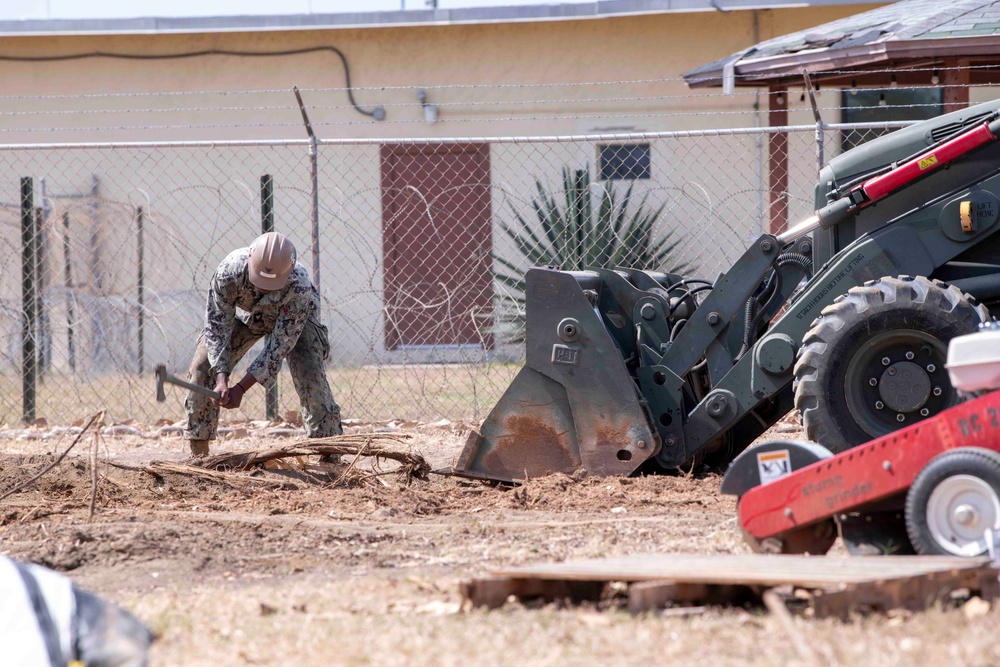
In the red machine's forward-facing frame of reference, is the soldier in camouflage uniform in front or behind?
in front

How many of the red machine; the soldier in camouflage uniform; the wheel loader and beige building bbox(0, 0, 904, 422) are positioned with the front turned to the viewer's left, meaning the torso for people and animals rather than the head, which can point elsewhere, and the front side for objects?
2

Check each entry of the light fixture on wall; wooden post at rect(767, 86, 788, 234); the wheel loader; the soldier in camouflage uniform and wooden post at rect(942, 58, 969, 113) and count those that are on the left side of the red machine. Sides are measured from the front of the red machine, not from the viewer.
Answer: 0

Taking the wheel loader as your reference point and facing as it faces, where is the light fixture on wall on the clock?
The light fixture on wall is roughly at 2 o'clock from the wheel loader.

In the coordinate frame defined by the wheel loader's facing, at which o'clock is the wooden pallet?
The wooden pallet is roughly at 9 o'clock from the wheel loader.

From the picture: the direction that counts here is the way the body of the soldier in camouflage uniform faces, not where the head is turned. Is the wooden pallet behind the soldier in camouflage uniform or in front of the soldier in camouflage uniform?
in front

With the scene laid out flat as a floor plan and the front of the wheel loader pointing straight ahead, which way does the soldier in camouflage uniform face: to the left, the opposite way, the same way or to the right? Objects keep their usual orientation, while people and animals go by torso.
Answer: to the left

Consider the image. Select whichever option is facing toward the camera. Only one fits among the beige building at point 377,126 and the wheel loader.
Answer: the beige building

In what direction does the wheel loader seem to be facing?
to the viewer's left

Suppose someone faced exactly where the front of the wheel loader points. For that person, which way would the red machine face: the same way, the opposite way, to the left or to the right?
the same way

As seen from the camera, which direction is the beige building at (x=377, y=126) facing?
toward the camera

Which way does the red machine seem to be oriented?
to the viewer's left

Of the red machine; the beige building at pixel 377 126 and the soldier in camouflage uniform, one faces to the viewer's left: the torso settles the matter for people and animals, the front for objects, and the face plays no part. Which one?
the red machine

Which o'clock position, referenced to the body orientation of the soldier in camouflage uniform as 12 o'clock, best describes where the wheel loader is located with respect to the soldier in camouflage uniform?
The wheel loader is roughly at 10 o'clock from the soldier in camouflage uniform.

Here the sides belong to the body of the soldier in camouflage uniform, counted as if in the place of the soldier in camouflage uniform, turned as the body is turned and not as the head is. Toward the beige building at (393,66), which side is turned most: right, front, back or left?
back

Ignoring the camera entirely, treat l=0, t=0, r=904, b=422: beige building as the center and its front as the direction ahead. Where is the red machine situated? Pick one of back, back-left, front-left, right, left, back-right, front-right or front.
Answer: front

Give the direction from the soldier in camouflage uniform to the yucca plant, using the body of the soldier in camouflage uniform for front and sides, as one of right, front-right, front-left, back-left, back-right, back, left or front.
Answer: back-left

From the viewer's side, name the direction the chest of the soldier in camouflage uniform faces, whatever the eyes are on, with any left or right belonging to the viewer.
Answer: facing the viewer

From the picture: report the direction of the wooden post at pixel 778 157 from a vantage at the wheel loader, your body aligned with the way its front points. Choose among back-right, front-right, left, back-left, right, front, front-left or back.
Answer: right

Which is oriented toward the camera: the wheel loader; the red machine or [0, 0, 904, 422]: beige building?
the beige building

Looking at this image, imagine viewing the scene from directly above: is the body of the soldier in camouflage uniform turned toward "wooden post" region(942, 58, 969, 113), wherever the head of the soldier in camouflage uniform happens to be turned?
no
